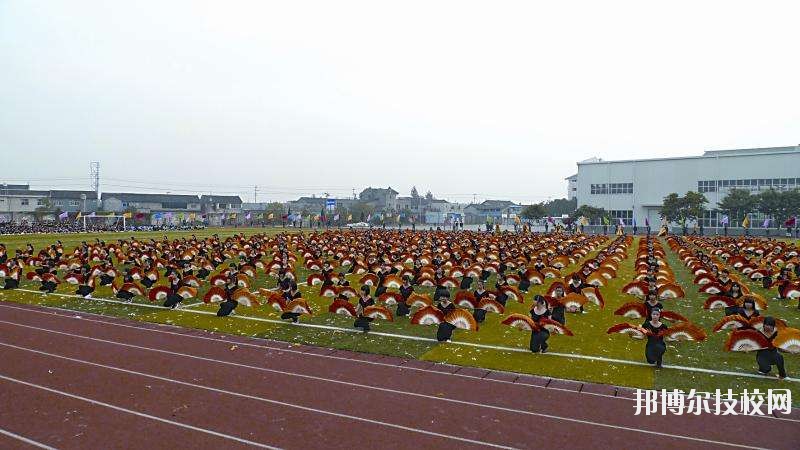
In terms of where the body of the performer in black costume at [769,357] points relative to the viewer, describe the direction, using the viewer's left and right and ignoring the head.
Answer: facing the viewer

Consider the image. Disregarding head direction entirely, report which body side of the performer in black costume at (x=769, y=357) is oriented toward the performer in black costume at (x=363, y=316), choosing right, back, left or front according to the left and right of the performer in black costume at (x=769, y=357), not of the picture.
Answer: right
